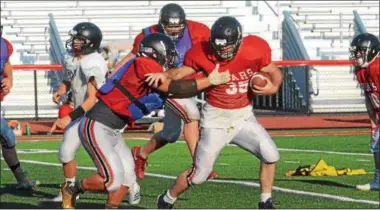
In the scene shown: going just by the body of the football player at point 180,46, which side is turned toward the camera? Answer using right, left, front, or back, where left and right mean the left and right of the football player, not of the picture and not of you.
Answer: front

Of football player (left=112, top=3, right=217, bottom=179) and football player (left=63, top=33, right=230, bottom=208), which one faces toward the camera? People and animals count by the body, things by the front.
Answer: football player (left=112, top=3, right=217, bottom=179)

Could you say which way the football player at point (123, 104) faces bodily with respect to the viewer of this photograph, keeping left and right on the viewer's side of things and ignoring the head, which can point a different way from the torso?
facing to the right of the viewer

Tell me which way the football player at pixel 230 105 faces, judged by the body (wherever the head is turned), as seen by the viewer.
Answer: toward the camera

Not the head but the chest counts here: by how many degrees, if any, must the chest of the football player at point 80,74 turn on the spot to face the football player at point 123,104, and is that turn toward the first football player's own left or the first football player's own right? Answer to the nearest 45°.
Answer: approximately 45° to the first football player's own left

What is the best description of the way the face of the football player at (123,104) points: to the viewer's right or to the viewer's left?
to the viewer's right

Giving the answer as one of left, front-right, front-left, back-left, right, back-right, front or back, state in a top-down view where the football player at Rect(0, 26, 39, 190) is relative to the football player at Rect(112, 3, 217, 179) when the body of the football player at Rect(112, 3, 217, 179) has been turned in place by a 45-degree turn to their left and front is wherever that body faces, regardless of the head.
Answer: back-right

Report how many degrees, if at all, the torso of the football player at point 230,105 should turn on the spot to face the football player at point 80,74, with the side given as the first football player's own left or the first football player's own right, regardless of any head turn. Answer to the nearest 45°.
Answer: approximately 135° to the first football player's own right

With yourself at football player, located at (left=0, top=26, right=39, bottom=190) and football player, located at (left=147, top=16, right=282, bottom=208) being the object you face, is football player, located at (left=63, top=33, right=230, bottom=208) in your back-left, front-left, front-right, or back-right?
front-right

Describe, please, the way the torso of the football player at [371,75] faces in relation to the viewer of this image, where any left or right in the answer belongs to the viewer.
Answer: facing to the left of the viewer

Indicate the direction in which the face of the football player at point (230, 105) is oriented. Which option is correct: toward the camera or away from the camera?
toward the camera

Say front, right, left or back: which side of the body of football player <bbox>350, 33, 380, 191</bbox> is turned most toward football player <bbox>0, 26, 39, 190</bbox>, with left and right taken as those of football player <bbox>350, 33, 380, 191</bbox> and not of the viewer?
front

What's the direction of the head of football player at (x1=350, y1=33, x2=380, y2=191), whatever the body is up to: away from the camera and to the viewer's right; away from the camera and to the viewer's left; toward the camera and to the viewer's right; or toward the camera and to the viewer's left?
toward the camera and to the viewer's left

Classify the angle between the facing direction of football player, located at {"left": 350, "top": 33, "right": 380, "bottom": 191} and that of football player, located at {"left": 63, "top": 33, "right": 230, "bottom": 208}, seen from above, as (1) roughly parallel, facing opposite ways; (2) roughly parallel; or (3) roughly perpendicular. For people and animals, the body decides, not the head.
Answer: roughly parallel, facing opposite ways

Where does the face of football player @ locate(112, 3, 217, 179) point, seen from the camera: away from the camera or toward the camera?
toward the camera
